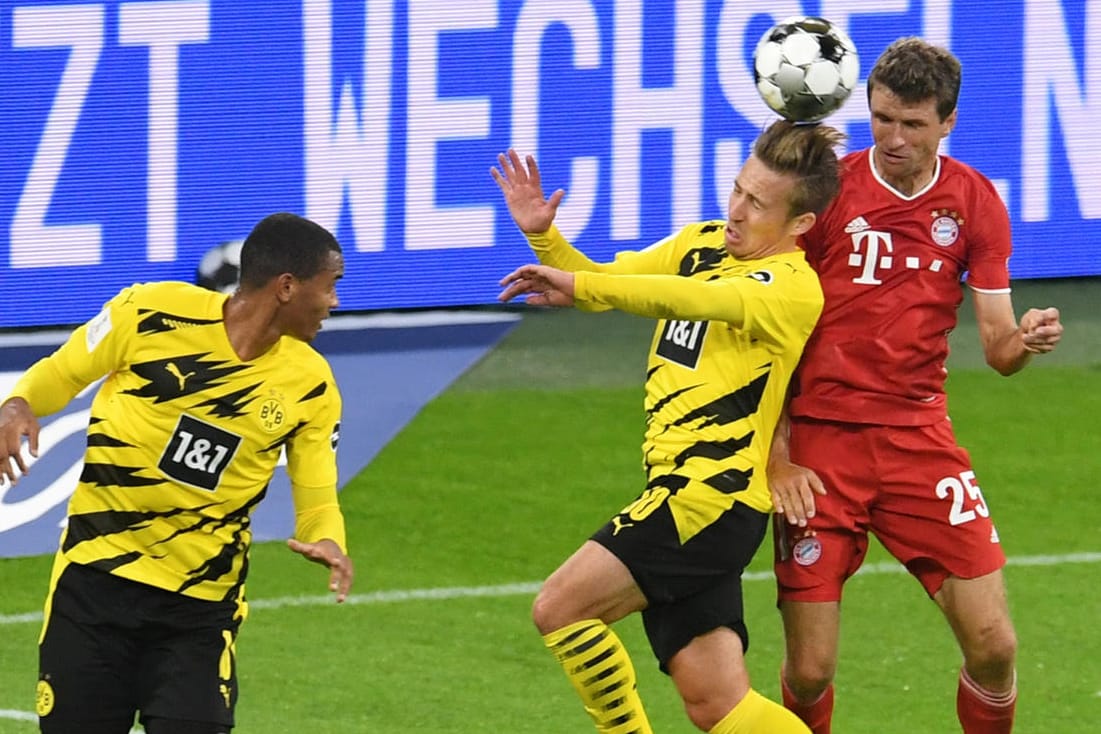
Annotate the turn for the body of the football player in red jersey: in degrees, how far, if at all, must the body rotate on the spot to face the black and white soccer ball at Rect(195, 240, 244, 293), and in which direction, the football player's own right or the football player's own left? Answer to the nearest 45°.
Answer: approximately 135° to the football player's own right

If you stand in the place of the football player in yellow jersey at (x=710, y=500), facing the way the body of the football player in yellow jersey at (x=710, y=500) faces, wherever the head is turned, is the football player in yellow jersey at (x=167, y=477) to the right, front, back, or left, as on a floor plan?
front

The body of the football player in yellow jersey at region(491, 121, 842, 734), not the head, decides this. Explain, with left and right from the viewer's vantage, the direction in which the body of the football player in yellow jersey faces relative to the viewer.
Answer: facing the viewer and to the left of the viewer

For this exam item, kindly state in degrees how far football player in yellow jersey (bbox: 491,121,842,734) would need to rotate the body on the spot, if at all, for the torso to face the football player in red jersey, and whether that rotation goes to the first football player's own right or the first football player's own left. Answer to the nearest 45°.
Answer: approximately 180°

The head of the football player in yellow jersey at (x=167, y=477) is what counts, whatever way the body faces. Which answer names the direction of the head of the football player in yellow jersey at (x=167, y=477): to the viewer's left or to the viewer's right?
to the viewer's right

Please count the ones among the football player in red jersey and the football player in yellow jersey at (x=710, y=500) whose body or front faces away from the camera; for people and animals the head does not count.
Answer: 0

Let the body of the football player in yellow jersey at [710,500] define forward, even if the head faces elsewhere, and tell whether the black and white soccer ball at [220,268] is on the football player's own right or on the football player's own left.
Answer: on the football player's own right

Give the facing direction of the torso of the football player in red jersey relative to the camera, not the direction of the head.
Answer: toward the camera
